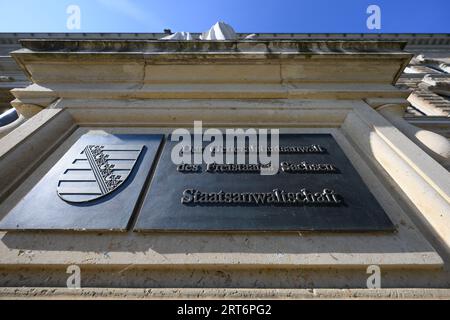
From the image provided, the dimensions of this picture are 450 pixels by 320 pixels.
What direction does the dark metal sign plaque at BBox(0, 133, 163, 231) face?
toward the camera

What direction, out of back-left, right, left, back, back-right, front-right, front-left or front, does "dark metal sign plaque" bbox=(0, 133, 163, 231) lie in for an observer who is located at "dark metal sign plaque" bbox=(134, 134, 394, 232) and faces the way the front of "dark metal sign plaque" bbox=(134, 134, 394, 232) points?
right

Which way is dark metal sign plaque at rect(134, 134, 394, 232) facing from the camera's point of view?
toward the camera

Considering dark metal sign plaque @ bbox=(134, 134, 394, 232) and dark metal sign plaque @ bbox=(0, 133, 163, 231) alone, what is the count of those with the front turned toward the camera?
2

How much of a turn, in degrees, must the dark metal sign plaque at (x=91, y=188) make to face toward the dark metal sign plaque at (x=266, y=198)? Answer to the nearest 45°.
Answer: approximately 45° to its left
